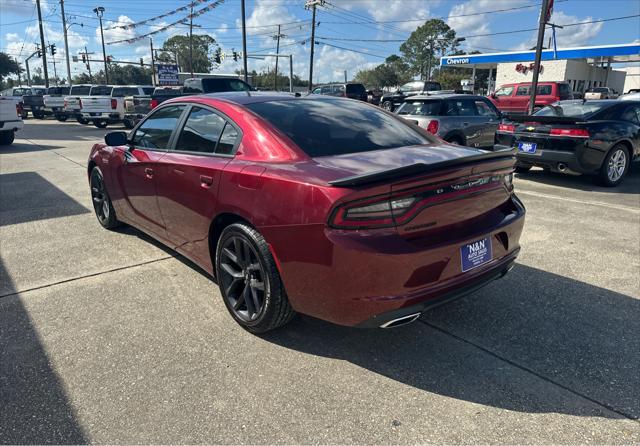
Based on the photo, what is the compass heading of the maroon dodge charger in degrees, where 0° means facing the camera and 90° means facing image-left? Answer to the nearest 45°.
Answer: approximately 135°

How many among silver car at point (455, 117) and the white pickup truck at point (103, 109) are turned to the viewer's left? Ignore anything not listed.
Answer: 0

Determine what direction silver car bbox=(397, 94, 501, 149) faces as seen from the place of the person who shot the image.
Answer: facing away from the viewer and to the right of the viewer

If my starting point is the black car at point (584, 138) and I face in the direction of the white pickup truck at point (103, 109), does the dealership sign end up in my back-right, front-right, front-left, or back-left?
front-right

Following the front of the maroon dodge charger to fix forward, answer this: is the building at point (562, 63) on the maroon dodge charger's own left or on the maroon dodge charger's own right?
on the maroon dodge charger's own right

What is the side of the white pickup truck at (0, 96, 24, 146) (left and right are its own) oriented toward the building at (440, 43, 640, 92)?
right

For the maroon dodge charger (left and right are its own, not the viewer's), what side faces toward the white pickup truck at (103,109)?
front

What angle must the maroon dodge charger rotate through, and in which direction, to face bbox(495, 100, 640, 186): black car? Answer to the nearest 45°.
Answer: approximately 90° to its right

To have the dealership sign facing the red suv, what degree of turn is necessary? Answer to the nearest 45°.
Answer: approximately 45° to its left

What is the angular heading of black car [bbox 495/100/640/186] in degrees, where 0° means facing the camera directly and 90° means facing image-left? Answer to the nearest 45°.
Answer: approximately 225°

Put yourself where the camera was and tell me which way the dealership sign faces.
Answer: facing the viewer
